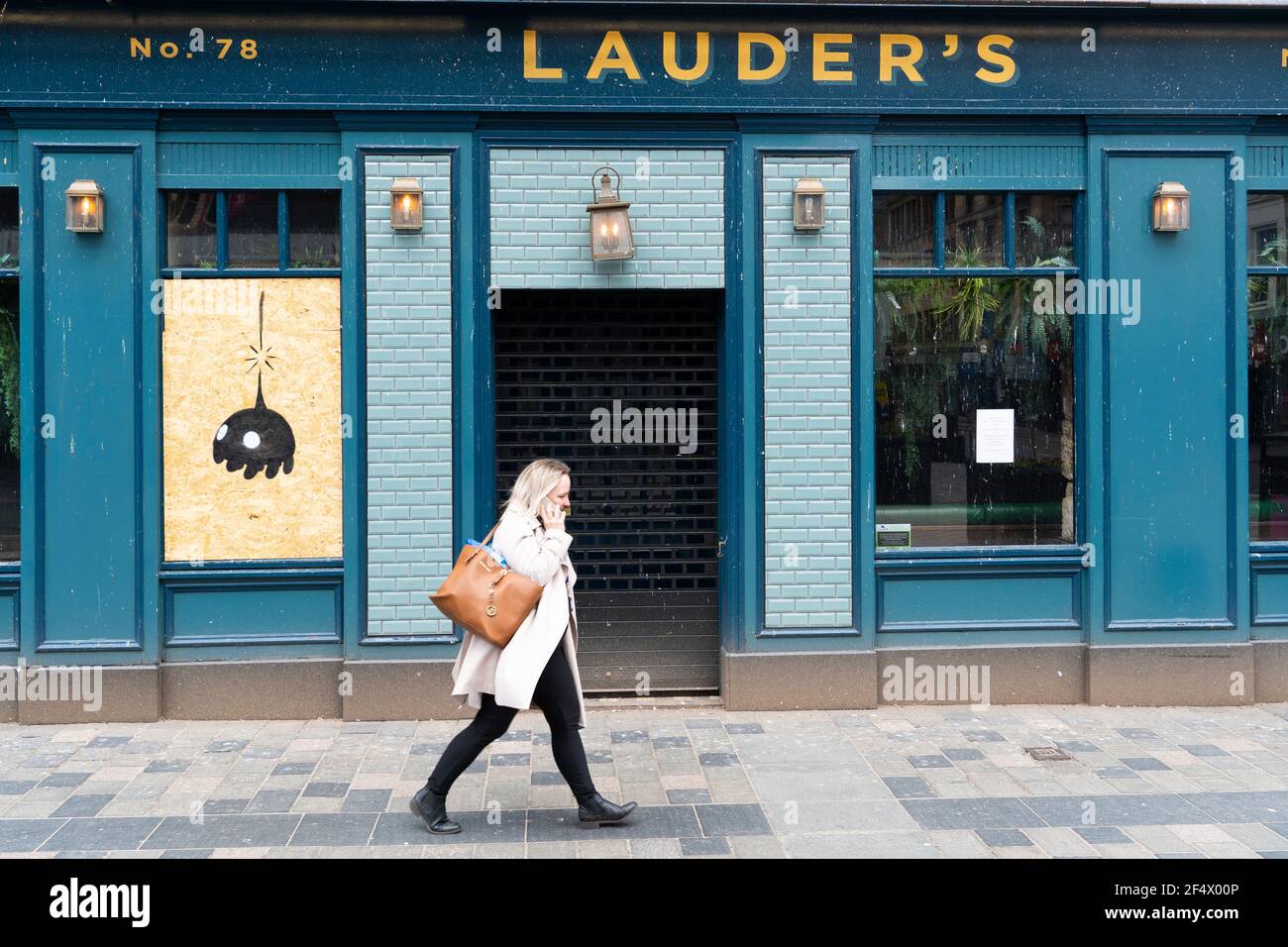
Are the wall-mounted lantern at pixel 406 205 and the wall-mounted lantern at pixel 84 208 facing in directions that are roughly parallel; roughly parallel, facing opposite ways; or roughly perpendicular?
roughly parallel

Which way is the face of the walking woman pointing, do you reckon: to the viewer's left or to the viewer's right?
to the viewer's right

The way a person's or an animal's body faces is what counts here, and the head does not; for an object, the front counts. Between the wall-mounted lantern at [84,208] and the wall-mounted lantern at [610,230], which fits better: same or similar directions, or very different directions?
same or similar directions

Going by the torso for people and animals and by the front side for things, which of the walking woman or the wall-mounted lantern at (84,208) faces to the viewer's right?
the walking woman

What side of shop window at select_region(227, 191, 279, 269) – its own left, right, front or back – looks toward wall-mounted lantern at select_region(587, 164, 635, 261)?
left

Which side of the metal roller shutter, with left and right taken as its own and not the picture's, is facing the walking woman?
front

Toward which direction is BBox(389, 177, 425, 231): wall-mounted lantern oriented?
toward the camera

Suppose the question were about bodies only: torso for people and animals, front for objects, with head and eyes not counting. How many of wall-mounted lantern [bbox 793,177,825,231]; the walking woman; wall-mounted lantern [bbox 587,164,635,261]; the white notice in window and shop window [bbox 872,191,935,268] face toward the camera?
4

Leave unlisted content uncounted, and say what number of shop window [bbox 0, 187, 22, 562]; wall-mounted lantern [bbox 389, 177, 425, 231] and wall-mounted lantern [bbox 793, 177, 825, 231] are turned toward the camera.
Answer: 3

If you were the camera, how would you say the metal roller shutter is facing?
facing the viewer

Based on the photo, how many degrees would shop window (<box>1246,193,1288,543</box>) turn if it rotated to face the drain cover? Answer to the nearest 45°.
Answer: approximately 45° to its right

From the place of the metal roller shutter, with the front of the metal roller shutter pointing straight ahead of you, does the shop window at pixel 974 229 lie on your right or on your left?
on your left

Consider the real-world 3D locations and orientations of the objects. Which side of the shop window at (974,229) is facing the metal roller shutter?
right
